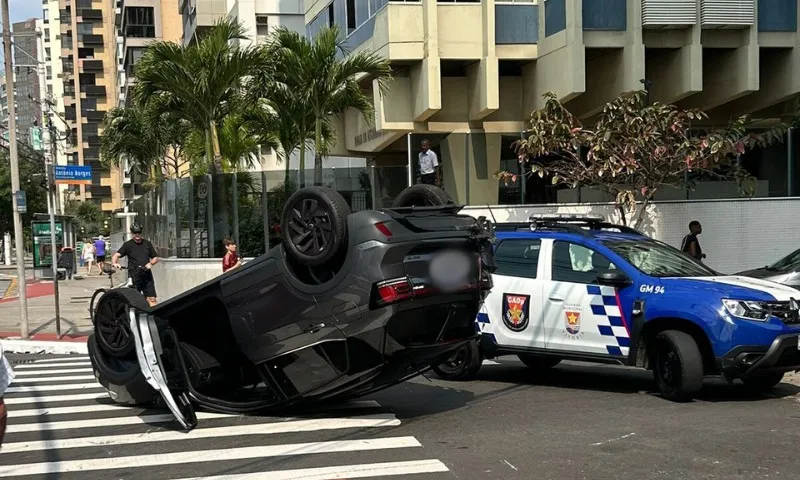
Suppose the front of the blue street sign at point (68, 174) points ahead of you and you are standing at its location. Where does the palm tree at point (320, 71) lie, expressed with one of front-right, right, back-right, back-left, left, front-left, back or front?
left

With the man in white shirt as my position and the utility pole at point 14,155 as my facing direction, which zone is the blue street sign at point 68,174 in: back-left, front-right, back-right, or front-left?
front-right

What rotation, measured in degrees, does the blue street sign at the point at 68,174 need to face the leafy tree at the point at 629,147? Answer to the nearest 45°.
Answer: approximately 45° to its left

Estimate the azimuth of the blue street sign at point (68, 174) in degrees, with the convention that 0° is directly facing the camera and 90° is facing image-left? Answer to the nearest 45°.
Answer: approximately 0°

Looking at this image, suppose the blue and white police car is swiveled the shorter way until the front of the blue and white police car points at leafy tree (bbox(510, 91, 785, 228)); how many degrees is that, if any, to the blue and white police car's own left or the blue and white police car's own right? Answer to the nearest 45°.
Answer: approximately 135° to the blue and white police car's own left

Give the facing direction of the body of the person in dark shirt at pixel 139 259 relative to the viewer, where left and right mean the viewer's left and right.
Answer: facing the viewer

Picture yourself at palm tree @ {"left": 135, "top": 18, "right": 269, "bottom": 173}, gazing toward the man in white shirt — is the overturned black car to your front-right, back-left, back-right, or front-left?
front-right

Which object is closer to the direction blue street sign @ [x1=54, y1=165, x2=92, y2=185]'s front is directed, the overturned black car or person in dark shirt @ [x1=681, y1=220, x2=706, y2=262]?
the overturned black car

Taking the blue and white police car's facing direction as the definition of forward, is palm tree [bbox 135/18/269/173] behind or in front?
behind

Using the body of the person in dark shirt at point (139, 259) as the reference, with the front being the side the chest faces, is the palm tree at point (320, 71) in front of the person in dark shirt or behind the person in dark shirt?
behind
